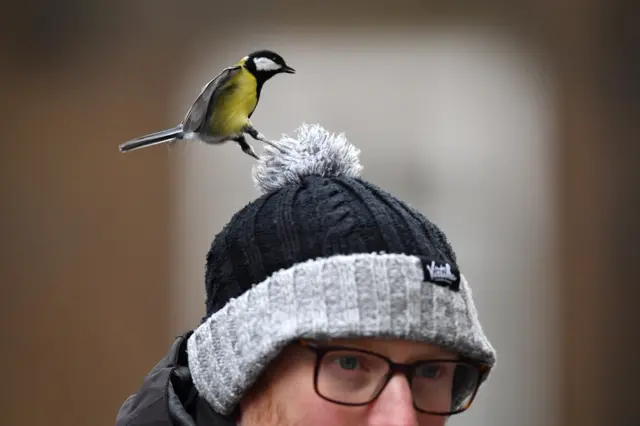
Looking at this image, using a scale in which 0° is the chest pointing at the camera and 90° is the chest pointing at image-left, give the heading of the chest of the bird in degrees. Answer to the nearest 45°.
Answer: approximately 270°
